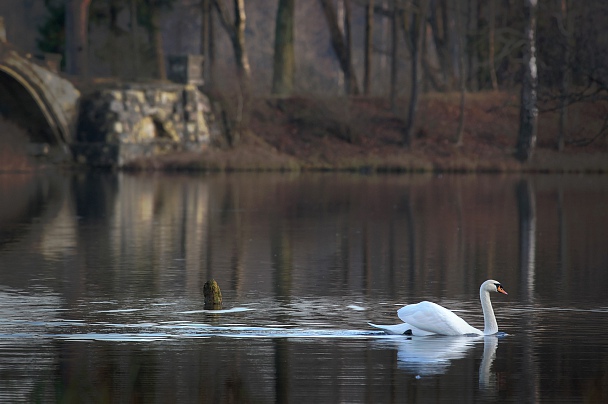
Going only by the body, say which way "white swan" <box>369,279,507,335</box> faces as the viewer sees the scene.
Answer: to the viewer's right

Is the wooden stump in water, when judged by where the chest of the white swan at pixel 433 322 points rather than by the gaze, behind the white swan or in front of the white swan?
behind
